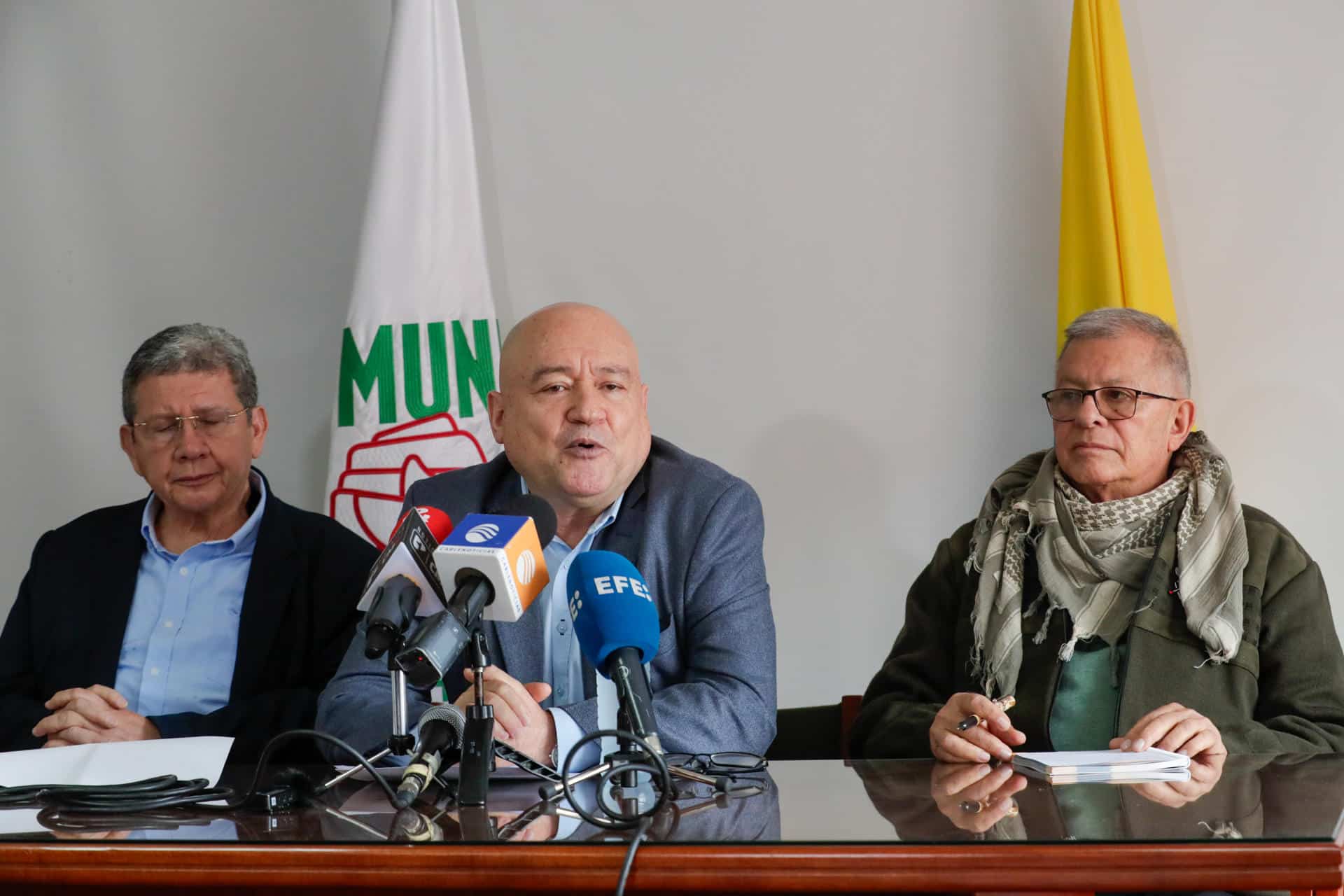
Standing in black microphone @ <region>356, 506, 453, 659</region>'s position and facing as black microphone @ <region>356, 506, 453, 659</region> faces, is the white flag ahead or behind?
ahead

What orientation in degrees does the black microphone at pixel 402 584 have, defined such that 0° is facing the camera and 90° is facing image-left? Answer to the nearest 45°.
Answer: approximately 225°

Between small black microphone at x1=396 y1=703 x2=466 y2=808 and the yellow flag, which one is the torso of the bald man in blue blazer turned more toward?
the small black microphone

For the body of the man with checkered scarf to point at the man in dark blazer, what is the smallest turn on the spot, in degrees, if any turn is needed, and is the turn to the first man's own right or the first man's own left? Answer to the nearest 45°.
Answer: approximately 90° to the first man's own right

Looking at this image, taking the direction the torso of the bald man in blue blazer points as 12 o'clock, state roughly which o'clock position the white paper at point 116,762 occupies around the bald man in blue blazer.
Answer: The white paper is roughly at 2 o'clock from the bald man in blue blazer.

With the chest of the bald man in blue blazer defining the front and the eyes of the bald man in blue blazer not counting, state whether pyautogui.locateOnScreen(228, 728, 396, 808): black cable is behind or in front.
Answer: in front

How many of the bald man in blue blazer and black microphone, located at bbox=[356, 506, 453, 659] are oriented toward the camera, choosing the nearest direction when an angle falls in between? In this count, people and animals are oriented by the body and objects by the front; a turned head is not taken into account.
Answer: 1

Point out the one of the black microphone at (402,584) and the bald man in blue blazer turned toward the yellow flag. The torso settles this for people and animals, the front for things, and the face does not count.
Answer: the black microphone

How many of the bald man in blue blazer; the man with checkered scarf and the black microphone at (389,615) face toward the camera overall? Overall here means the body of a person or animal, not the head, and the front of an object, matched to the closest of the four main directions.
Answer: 2

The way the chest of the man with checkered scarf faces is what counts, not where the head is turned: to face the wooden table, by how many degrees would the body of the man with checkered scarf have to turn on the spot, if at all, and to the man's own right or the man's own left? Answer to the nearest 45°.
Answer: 0° — they already face it

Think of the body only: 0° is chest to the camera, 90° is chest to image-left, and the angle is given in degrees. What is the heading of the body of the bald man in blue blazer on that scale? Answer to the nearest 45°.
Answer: approximately 0°
